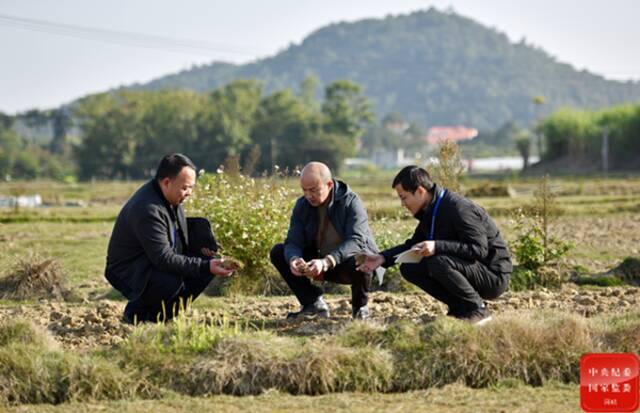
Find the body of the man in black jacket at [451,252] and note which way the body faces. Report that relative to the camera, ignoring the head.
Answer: to the viewer's left

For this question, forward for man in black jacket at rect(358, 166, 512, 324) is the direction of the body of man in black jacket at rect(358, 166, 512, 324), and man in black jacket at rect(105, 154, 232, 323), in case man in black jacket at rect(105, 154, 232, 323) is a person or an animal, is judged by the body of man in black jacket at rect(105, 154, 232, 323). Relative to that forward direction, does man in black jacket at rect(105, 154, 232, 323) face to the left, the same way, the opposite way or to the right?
the opposite way

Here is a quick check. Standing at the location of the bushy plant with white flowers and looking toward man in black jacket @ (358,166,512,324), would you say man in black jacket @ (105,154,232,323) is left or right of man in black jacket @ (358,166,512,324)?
right

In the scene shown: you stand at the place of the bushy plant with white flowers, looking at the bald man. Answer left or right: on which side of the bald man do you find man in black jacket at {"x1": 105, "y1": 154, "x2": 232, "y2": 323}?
right

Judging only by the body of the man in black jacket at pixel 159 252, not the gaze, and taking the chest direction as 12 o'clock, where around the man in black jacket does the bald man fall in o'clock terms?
The bald man is roughly at 12 o'clock from the man in black jacket.

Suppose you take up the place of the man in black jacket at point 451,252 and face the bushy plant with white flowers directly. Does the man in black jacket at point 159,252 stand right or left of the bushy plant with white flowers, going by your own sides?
left

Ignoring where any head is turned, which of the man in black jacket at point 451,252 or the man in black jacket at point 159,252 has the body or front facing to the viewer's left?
the man in black jacket at point 451,252

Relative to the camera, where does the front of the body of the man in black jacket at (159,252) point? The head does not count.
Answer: to the viewer's right

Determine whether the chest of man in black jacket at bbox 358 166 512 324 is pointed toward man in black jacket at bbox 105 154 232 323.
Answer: yes

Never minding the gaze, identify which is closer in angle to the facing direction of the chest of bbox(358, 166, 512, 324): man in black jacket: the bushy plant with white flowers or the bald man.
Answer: the bald man

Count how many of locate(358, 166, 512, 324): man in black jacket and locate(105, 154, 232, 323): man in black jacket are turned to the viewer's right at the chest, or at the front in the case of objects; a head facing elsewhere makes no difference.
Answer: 1
